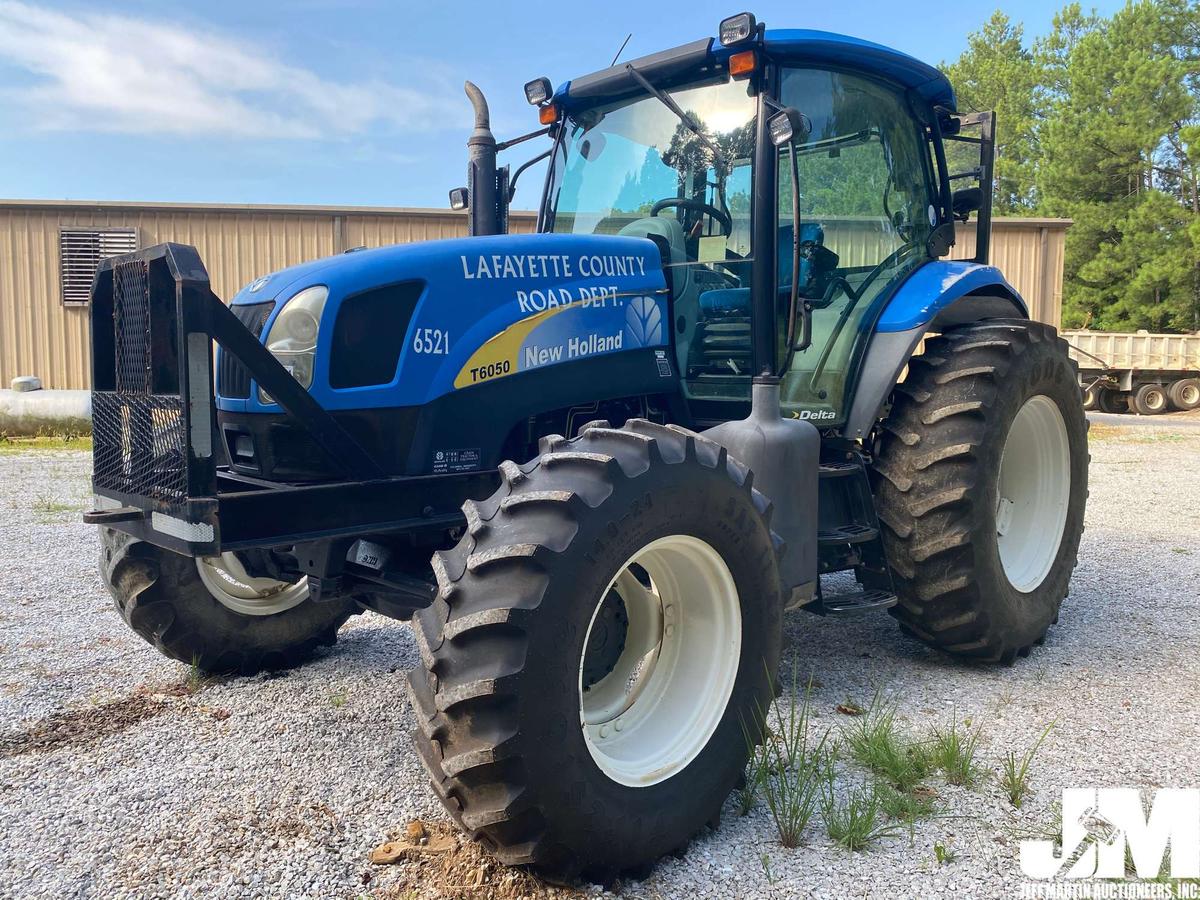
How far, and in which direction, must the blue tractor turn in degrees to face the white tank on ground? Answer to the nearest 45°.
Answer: approximately 90° to its right

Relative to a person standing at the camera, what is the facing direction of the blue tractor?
facing the viewer and to the left of the viewer

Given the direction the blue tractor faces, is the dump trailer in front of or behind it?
behind

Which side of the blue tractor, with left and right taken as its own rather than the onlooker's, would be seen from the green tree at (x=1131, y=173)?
back

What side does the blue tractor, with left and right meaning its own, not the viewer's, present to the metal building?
right

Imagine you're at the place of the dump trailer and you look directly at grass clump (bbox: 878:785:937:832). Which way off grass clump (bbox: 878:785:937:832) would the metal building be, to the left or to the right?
right

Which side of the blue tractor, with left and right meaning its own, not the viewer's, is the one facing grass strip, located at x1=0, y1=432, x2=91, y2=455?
right
